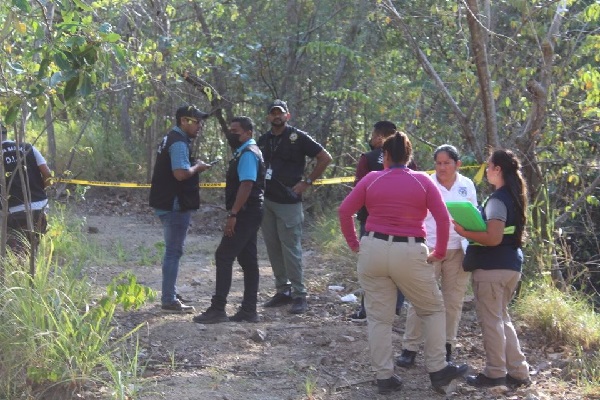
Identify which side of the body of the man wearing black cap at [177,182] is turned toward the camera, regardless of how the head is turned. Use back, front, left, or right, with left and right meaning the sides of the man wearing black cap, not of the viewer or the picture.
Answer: right

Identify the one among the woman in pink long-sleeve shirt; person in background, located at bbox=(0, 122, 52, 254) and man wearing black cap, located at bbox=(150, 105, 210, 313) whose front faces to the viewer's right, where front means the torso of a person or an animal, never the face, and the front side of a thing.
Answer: the man wearing black cap

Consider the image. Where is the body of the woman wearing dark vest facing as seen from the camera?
to the viewer's left

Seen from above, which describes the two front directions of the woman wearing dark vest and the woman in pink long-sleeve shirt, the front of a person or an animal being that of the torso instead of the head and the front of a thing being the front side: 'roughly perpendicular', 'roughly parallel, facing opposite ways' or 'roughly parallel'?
roughly perpendicular

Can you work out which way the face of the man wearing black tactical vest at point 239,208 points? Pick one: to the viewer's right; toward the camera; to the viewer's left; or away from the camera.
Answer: to the viewer's left

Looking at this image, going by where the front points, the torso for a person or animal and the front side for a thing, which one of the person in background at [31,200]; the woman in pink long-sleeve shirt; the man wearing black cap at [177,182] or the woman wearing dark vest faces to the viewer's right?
the man wearing black cap

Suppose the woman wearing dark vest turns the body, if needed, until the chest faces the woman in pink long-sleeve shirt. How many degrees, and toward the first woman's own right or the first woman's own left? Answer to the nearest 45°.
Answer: approximately 45° to the first woman's own left

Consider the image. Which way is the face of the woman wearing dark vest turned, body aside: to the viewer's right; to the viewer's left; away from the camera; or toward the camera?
to the viewer's left

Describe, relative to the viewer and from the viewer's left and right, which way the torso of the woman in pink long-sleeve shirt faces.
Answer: facing away from the viewer

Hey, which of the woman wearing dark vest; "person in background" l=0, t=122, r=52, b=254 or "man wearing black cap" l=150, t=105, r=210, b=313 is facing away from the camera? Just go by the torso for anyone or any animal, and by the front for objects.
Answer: the person in background

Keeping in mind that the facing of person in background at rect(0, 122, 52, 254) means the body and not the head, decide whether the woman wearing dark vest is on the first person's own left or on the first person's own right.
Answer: on the first person's own right

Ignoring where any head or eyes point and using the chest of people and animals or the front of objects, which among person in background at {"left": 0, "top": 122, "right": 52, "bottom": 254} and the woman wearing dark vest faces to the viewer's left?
the woman wearing dark vest

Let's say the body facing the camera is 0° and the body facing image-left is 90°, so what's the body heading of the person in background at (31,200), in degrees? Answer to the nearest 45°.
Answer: approximately 180°
